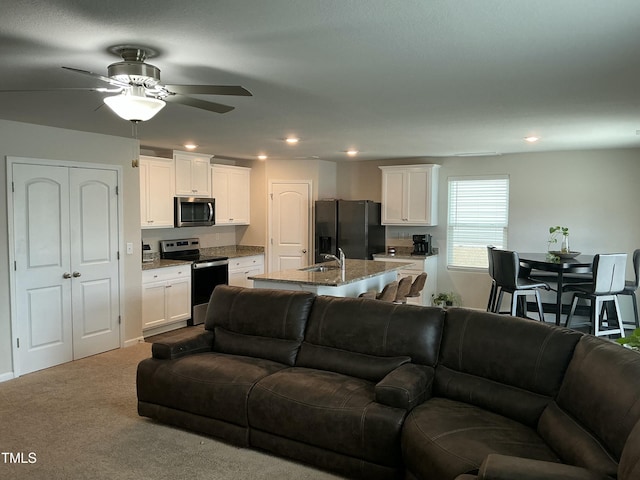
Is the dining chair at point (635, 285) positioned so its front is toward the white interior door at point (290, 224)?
yes

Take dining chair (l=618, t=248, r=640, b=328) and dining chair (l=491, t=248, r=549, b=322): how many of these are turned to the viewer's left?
1

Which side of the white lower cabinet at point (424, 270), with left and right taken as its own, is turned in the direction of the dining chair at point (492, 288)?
left

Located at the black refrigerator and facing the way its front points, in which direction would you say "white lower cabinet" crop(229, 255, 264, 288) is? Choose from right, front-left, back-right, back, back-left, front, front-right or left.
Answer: front-right

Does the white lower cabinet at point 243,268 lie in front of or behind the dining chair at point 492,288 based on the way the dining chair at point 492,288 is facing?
behind

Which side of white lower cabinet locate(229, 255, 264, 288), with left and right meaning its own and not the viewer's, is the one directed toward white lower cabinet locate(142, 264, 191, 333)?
right

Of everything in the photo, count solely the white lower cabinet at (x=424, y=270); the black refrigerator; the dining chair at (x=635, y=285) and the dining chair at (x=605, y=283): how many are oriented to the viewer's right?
0

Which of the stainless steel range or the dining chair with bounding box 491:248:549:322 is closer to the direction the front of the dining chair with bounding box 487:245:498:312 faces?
the dining chair

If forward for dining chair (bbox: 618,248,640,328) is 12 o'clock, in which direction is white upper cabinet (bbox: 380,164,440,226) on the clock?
The white upper cabinet is roughly at 12 o'clock from the dining chair.

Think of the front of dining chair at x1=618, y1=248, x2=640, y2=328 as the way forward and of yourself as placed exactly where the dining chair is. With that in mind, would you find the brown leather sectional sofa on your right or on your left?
on your left

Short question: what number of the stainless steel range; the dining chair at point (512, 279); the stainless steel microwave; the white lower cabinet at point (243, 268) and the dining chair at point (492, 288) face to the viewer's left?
0

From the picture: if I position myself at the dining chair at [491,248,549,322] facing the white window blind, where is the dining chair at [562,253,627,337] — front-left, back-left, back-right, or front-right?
back-right

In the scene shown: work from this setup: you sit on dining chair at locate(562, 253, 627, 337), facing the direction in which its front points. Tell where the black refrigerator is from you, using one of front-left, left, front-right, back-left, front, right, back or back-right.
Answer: front-left

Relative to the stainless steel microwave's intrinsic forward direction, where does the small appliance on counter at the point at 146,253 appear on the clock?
The small appliance on counter is roughly at 4 o'clock from the stainless steel microwave.

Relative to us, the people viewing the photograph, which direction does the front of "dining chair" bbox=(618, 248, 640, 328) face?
facing to the left of the viewer

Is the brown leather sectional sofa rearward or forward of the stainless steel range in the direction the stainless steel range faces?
forward
